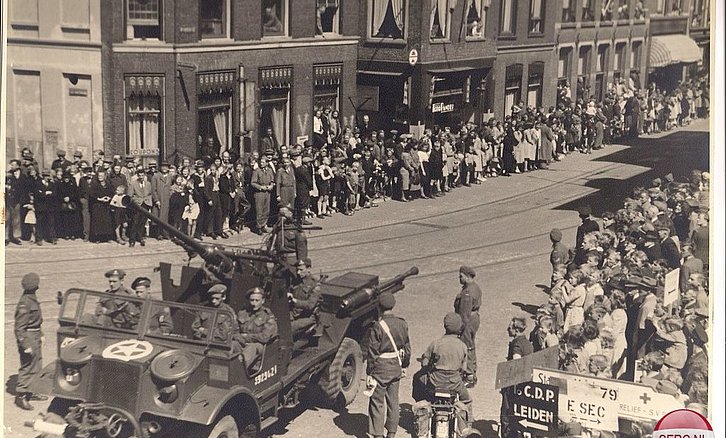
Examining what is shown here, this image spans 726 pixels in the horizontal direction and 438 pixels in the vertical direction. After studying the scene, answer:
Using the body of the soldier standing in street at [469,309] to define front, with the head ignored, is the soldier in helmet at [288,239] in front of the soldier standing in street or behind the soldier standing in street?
in front

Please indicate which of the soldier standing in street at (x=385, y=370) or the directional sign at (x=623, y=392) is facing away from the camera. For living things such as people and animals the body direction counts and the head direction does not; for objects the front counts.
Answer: the soldier standing in street

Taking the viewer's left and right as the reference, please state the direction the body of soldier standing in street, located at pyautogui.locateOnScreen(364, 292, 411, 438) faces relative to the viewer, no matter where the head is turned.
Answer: facing away from the viewer

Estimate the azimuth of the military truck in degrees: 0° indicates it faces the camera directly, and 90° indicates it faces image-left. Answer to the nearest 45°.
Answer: approximately 45°

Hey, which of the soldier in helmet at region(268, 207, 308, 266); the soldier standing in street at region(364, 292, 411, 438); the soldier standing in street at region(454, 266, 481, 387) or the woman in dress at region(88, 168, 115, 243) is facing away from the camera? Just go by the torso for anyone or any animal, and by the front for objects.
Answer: the soldier standing in street at region(364, 292, 411, 438)

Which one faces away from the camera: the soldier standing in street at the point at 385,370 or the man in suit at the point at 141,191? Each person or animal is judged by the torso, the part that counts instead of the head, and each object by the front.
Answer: the soldier standing in street

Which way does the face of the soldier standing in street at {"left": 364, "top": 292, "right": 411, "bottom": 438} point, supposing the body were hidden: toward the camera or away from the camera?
away from the camera

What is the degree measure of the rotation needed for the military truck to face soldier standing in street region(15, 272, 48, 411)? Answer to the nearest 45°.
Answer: approximately 90° to its right
